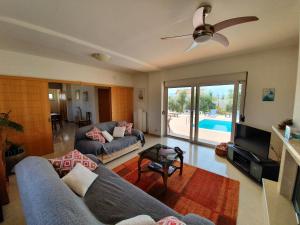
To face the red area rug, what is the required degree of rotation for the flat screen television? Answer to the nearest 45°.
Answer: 0° — it already faces it

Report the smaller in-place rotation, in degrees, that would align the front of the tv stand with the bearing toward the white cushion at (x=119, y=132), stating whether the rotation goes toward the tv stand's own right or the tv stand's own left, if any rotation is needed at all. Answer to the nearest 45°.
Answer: approximately 45° to the tv stand's own right

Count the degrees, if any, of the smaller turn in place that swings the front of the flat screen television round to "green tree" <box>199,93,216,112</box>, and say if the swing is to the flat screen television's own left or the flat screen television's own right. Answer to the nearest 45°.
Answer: approximately 90° to the flat screen television's own right

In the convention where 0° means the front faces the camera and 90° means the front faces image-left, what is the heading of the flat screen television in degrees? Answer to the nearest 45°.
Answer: approximately 45°

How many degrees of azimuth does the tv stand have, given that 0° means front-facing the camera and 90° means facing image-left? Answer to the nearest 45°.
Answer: approximately 45°

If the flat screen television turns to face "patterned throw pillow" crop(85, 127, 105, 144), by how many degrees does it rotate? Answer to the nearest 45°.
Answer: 0° — it already faces it

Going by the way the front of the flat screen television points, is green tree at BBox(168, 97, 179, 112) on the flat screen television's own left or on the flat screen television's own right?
on the flat screen television's own right

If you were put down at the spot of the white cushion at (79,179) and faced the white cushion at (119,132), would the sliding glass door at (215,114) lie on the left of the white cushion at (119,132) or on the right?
right
